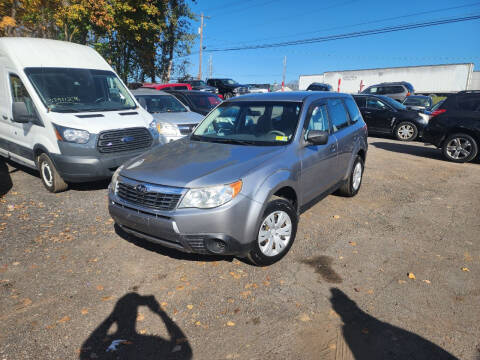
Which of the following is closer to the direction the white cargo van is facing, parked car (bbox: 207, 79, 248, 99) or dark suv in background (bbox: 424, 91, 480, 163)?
the dark suv in background

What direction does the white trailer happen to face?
to the viewer's left

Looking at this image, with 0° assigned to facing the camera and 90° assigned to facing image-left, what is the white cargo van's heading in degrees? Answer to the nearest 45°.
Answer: approximately 315°

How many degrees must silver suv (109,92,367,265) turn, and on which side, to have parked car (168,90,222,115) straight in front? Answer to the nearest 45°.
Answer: approximately 135° to its right

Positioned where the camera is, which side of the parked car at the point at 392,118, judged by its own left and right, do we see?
right

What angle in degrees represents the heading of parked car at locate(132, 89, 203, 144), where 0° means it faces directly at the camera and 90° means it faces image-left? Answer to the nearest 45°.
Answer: approximately 315°
